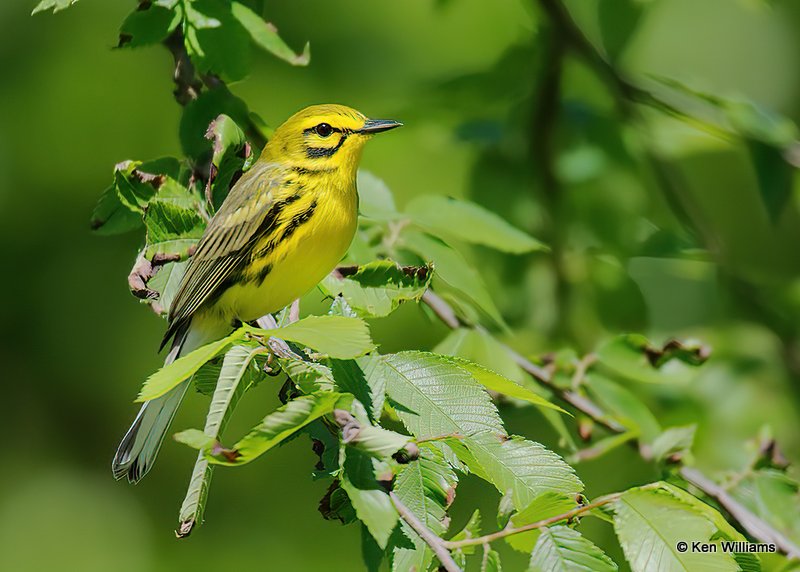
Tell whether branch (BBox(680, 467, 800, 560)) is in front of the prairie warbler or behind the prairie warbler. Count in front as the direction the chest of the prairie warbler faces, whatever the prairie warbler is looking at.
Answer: in front

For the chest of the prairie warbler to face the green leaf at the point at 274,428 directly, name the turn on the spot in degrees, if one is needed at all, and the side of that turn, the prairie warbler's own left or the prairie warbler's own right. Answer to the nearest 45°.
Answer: approximately 90° to the prairie warbler's own right

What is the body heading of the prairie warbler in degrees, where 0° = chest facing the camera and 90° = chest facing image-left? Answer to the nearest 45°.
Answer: approximately 270°

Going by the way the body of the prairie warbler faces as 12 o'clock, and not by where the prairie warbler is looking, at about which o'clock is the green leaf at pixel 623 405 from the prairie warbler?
The green leaf is roughly at 12 o'clock from the prairie warbler.

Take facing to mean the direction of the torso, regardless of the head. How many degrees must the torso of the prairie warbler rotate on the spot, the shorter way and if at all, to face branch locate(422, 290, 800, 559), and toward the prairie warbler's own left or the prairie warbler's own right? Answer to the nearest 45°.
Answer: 0° — it already faces it

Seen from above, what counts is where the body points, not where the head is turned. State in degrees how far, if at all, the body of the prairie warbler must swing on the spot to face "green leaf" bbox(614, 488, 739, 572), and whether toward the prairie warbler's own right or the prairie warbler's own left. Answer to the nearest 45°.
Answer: approximately 45° to the prairie warbler's own right

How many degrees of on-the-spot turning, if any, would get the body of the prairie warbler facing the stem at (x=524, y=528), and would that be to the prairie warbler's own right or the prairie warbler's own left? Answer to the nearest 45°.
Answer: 0° — it already faces it

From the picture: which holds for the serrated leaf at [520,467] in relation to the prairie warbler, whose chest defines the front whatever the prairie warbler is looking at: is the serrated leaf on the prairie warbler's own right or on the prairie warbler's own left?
on the prairie warbler's own right

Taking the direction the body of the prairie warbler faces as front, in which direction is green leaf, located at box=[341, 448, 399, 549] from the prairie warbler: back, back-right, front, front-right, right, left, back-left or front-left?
front

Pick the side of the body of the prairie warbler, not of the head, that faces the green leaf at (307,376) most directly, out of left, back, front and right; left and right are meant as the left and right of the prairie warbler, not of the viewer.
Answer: front
